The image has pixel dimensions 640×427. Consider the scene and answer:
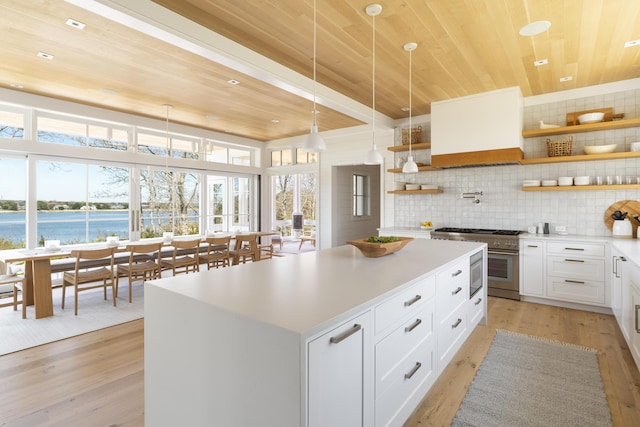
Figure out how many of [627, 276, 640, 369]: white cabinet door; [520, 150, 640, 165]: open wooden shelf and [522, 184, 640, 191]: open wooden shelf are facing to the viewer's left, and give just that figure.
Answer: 1

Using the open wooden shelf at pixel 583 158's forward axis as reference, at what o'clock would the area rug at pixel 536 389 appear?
The area rug is roughly at 12 o'clock from the open wooden shelf.

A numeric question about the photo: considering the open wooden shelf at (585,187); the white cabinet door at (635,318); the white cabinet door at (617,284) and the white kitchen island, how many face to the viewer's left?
2

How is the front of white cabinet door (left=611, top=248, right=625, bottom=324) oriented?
to the viewer's left

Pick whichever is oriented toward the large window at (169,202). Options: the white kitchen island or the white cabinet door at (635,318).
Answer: the white cabinet door

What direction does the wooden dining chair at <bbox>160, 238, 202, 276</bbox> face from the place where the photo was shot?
facing away from the viewer and to the left of the viewer

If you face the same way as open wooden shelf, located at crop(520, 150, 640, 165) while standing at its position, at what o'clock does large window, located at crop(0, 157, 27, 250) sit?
The large window is roughly at 2 o'clock from the open wooden shelf.

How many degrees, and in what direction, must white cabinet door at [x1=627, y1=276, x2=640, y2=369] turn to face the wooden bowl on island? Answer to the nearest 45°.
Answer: approximately 45° to its left

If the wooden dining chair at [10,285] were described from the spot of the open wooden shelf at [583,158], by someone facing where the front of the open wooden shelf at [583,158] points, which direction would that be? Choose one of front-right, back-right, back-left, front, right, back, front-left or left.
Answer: front-right

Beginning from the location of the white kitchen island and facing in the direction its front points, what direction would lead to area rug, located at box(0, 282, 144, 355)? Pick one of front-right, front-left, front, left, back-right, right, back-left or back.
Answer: back

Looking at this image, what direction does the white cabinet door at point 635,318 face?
to the viewer's left

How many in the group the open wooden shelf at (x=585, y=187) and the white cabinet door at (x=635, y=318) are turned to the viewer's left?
1

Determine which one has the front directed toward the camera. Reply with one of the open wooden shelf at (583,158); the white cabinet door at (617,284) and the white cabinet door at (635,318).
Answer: the open wooden shelf

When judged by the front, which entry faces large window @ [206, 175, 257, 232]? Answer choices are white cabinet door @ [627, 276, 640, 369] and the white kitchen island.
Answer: the white cabinet door

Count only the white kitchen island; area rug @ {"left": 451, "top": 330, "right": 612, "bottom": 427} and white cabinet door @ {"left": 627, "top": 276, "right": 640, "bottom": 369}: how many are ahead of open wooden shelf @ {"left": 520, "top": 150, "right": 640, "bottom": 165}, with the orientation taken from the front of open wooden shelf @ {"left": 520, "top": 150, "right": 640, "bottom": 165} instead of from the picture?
3
